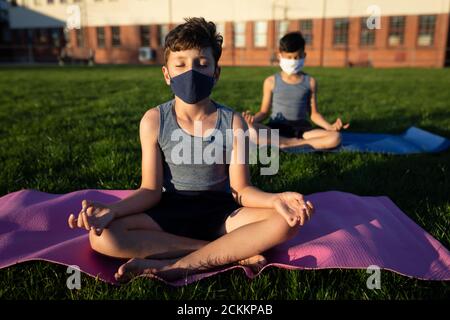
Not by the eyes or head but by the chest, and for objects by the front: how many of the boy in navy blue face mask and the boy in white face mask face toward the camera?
2

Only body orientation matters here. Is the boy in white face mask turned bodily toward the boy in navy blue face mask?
yes

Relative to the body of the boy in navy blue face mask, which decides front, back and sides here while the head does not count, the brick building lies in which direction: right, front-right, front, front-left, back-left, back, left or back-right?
back

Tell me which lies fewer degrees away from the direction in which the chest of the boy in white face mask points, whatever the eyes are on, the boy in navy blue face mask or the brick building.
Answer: the boy in navy blue face mask

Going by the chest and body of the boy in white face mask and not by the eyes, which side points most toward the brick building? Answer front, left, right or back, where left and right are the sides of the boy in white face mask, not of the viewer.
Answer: back

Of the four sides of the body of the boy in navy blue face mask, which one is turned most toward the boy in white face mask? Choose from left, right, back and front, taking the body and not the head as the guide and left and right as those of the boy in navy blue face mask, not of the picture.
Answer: back
